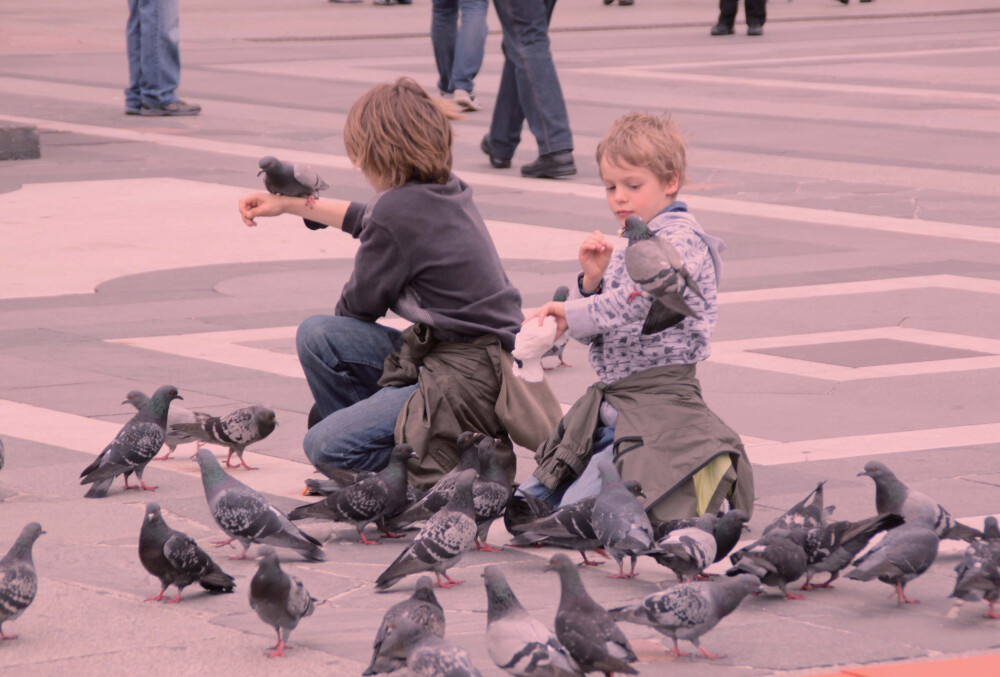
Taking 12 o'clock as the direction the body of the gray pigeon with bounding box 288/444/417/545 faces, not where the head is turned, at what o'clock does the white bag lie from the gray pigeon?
The white bag is roughly at 12 o'clock from the gray pigeon.

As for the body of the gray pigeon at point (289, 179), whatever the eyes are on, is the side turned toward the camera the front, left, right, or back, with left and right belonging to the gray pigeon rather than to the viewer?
left

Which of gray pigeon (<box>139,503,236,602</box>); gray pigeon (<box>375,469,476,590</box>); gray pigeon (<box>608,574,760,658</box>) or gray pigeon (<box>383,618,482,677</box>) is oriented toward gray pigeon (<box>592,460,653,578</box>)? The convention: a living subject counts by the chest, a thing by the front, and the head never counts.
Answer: gray pigeon (<box>375,469,476,590</box>)

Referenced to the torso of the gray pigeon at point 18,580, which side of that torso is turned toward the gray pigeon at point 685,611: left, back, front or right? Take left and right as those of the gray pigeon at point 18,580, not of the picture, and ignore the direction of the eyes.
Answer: front

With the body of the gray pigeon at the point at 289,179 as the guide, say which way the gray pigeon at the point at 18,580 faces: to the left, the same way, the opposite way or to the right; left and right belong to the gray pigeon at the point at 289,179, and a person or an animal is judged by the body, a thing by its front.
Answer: the opposite way

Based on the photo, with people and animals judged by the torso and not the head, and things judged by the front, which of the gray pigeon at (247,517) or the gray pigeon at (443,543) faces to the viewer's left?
the gray pigeon at (247,517)

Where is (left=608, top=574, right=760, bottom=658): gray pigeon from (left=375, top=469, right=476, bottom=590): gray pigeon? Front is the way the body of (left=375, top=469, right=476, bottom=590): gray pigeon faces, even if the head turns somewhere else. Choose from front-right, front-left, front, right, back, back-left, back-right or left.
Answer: front-right

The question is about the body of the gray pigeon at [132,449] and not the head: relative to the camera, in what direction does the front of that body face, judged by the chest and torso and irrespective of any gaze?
to the viewer's right

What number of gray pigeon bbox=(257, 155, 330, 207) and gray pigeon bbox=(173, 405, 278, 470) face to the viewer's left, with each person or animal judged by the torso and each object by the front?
1

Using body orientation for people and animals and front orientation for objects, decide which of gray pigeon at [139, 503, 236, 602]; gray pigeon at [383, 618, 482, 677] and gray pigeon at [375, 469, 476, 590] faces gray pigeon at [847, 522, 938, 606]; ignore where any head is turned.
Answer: gray pigeon at [375, 469, 476, 590]

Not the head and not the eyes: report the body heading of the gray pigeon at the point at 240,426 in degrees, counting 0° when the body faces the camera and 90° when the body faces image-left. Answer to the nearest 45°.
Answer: approximately 270°
